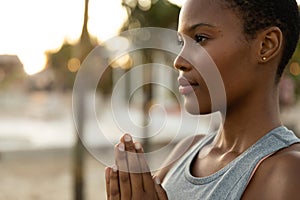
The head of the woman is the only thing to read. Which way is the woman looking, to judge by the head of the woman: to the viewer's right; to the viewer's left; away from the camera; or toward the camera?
to the viewer's left

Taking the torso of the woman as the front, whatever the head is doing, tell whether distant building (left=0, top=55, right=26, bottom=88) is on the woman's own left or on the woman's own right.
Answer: on the woman's own right

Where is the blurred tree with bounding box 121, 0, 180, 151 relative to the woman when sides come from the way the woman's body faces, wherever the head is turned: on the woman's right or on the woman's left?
on the woman's right

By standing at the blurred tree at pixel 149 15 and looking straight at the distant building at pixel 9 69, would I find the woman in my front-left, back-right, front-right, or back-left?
back-left

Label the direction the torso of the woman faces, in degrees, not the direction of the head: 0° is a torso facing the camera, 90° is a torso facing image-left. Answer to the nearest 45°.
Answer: approximately 45°
